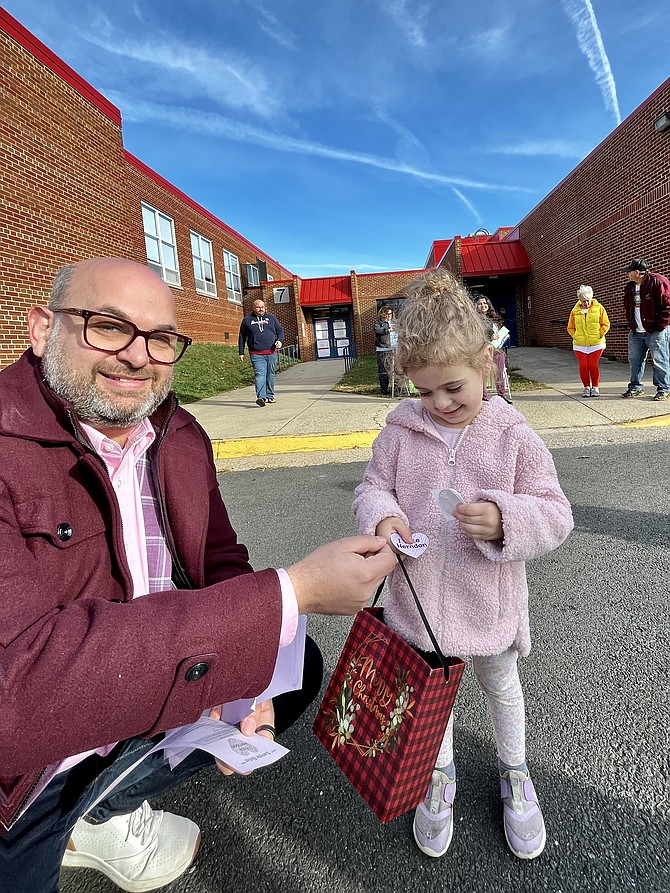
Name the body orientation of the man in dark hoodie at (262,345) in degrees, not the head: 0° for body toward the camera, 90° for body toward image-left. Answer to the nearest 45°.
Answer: approximately 0°

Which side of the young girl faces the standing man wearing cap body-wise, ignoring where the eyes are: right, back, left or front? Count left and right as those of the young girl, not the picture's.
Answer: back

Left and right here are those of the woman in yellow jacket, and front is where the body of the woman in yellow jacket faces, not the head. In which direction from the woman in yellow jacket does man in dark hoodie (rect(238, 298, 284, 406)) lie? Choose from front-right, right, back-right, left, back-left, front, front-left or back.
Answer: right

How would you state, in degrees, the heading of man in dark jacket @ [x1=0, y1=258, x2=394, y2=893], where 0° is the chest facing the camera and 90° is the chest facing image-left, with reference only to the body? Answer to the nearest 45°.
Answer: approximately 315°

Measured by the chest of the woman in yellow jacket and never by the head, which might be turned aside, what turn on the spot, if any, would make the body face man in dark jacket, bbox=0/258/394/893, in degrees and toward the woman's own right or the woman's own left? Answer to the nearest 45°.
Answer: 0° — they already face them

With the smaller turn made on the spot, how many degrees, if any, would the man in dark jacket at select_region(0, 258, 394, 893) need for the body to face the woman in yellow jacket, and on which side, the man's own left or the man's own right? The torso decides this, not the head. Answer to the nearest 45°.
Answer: approximately 90° to the man's own left
